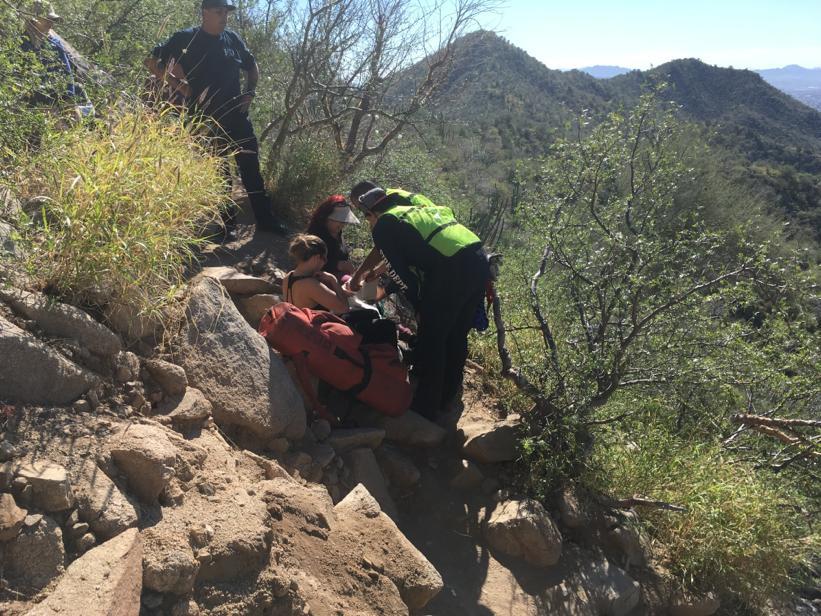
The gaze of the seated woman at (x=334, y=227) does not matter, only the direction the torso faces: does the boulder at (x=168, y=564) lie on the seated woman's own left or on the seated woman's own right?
on the seated woman's own right

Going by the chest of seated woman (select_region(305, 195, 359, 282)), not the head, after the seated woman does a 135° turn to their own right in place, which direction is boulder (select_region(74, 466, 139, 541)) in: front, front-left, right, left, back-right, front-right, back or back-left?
front-left
